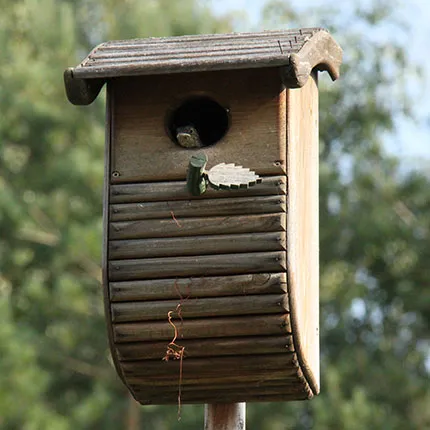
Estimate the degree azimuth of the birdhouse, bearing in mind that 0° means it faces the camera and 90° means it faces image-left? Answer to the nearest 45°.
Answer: approximately 0°
